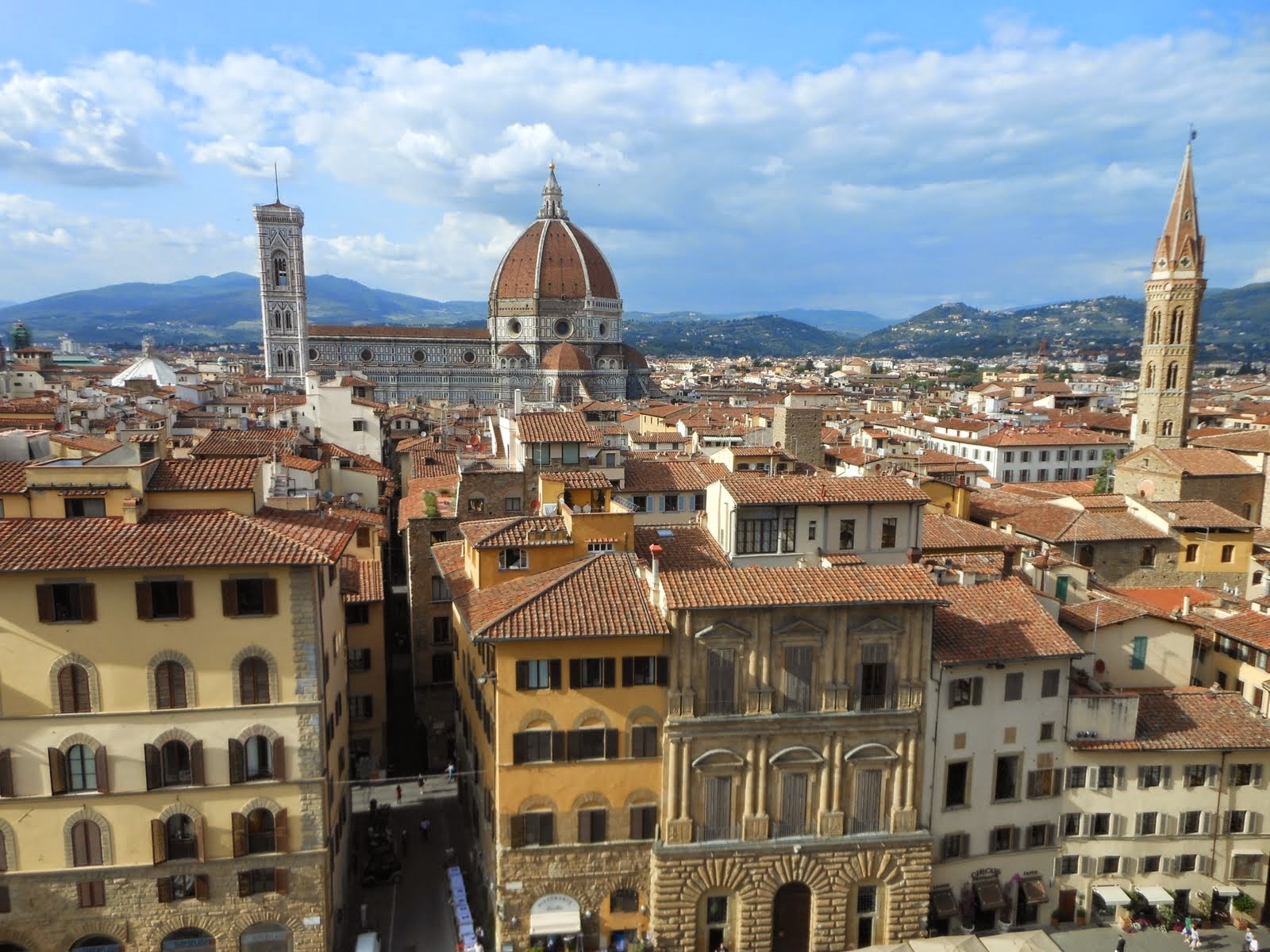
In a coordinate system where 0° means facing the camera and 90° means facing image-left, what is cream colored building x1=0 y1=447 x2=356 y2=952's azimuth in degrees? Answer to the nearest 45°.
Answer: approximately 0°
